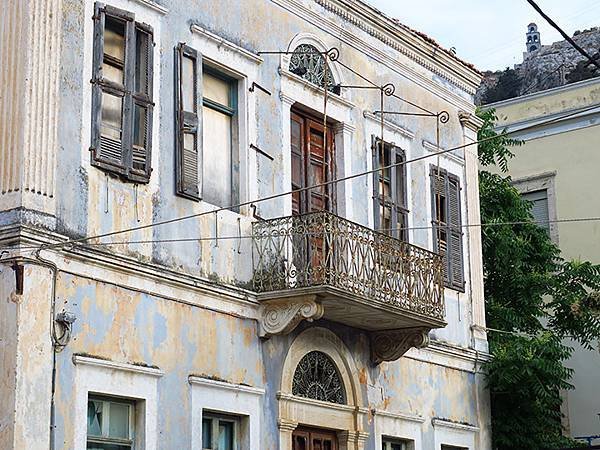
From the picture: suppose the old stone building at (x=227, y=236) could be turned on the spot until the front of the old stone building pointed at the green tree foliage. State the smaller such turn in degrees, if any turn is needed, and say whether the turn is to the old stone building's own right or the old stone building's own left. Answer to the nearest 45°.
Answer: approximately 90° to the old stone building's own left

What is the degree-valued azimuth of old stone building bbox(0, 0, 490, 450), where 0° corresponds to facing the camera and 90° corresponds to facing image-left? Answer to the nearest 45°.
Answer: approximately 315°
